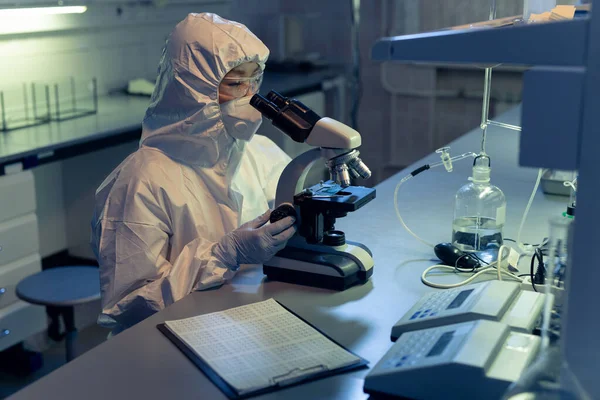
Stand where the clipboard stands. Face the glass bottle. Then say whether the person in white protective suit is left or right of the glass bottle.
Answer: left

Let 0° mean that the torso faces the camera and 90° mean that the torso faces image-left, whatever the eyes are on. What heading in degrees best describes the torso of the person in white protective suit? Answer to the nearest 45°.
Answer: approximately 315°

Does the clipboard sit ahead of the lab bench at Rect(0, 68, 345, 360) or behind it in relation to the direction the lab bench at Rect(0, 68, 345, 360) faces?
ahead

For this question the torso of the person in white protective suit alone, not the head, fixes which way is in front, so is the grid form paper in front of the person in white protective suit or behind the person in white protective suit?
in front

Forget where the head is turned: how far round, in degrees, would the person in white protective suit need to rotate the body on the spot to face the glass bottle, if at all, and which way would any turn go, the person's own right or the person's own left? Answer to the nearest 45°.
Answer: approximately 45° to the person's own left

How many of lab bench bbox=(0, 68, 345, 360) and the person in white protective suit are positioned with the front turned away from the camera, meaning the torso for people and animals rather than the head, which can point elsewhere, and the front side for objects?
0

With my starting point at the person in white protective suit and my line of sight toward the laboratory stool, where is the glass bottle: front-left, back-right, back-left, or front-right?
back-right

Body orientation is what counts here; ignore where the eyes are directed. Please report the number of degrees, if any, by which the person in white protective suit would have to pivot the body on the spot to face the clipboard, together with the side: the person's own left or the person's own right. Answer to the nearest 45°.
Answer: approximately 45° to the person's own right

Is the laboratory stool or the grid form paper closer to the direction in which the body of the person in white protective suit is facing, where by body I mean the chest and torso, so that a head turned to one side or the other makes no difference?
the grid form paper

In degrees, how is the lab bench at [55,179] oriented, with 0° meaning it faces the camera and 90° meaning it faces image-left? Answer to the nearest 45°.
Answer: approximately 315°
